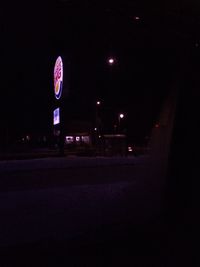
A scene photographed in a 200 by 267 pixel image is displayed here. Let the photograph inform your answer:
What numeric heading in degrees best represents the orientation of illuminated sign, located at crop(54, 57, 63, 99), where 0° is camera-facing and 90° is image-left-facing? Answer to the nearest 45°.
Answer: approximately 45°
